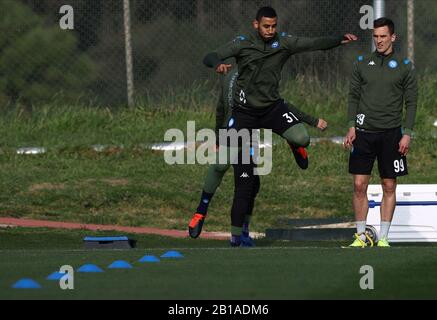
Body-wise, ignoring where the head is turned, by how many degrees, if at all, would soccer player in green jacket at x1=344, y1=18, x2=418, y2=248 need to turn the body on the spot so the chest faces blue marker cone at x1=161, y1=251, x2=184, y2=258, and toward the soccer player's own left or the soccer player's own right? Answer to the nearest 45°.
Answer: approximately 45° to the soccer player's own right

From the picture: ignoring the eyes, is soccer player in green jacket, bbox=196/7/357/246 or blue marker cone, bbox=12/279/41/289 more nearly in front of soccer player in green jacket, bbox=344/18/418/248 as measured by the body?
the blue marker cone

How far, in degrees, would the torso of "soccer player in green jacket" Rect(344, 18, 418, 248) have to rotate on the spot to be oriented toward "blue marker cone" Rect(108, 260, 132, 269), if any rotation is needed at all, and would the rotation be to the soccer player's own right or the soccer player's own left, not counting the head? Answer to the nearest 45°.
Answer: approximately 45° to the soccer player's own right

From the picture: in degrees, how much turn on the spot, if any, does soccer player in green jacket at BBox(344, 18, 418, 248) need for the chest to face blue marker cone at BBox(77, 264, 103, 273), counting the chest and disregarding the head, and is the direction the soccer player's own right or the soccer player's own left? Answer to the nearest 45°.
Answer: approximately 45° to the soccer player's own right

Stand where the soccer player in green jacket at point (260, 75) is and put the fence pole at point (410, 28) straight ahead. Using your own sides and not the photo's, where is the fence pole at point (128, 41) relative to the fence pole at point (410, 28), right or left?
left

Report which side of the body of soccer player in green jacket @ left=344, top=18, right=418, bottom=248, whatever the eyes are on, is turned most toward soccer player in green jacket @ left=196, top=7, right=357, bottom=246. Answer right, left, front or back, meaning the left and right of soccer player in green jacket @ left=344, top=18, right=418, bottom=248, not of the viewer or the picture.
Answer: right

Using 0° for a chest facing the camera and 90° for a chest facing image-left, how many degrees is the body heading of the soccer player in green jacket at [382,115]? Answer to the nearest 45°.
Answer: approximately 0°

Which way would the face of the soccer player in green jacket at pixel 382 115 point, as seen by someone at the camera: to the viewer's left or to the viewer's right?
to the viewer's left

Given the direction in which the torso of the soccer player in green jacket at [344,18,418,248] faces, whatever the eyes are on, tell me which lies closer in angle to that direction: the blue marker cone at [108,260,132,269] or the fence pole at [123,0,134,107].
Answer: the blue marker cone

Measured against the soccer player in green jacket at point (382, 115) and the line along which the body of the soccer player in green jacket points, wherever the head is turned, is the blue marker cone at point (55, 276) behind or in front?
in front

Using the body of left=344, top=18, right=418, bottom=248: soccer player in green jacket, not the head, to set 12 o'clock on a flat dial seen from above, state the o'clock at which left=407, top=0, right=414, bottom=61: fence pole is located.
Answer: The fence pole is roughly at 6 o'clock from the soccer player in green jacket.

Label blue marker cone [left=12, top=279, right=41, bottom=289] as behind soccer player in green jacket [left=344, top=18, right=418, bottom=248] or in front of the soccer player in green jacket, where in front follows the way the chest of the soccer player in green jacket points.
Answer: in front

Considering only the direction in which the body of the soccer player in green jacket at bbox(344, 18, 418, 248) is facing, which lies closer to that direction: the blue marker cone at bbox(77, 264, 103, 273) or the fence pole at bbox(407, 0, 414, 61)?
the blue marker cone
